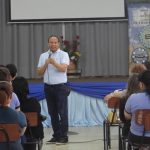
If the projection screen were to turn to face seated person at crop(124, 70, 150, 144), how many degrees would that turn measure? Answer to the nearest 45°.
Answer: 0° — it already faces them

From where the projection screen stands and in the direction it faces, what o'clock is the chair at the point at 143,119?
The chair is roughly at 12 o'clock from the projection screen.

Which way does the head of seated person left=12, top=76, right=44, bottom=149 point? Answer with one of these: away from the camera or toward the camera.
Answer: away from the camera

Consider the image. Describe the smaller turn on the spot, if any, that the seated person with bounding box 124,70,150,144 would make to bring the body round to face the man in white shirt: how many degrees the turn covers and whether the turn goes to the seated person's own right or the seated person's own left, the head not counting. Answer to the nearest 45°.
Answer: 0° — they already face them

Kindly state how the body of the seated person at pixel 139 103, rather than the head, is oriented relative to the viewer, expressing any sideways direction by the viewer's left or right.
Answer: facing away from the viewer and to the left of the viewer

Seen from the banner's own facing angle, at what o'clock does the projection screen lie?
The projection screen is roughly at 3 o'clock from the banner.

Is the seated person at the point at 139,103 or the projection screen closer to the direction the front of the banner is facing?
the seated person

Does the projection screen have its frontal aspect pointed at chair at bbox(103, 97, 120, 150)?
yes

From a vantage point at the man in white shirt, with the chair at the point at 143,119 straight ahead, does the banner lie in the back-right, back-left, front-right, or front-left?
back-left

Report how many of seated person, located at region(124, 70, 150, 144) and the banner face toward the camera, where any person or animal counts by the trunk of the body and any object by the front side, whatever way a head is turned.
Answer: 1

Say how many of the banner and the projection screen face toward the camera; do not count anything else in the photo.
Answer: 2
